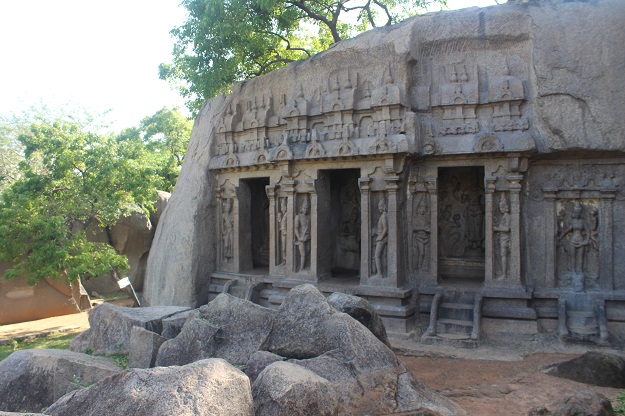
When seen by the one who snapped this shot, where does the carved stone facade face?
facing the viewer

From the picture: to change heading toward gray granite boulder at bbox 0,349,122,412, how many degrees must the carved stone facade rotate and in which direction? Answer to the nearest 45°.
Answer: approximately 45° to its right

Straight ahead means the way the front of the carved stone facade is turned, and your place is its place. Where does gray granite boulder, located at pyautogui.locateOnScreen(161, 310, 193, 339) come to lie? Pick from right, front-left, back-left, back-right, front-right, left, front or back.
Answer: front-right

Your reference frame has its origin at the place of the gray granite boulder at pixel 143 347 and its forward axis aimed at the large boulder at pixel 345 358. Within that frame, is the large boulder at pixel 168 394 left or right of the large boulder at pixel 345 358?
right

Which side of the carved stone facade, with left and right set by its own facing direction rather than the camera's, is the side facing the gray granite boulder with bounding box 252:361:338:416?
front

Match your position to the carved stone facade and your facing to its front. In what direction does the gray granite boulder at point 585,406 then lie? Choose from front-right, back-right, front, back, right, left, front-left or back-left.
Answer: front

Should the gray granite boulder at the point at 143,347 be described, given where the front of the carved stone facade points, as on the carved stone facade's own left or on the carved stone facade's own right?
on the carved stone facade's own right

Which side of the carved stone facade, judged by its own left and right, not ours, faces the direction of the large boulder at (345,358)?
front

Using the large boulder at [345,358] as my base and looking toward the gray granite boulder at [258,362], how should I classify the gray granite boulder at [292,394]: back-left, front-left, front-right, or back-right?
front-left

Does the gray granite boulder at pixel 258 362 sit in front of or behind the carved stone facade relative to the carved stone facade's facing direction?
in front

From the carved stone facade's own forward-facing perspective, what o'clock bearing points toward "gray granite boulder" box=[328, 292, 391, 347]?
The gray granite boulder is roughly at 1 o'clock from the carved stone facade.

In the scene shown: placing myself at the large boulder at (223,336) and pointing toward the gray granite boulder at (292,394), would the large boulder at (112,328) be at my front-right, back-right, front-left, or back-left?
back-right
